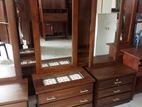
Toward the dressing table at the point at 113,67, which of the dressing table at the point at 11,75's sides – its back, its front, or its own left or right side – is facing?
left

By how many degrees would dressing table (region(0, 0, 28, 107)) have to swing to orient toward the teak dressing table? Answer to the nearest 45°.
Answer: approximately 90° to its left

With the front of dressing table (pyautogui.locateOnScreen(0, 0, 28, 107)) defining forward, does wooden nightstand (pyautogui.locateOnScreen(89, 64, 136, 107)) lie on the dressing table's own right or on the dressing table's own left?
on the dressing table's own left

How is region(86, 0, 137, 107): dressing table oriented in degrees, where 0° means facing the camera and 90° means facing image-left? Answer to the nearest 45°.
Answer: approximately 315°

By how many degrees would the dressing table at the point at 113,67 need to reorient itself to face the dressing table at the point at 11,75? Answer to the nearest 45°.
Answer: approximately 90° to its right

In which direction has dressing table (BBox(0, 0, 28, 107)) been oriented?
toward the camera

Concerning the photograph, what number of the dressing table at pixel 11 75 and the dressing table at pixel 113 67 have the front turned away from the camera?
0

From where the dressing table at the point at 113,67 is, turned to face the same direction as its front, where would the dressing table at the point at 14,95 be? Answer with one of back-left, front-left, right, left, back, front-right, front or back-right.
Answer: right
